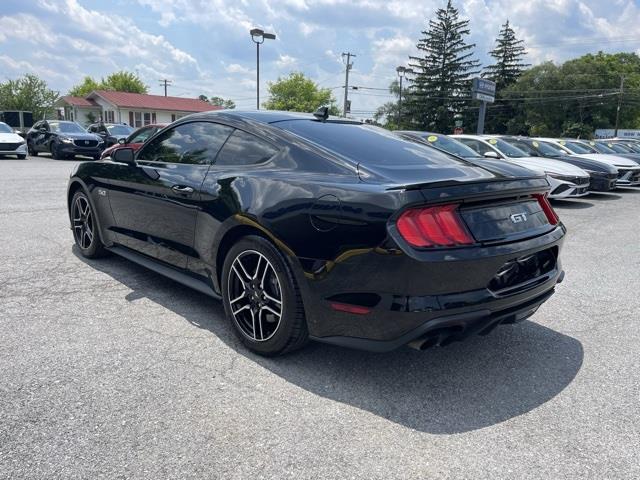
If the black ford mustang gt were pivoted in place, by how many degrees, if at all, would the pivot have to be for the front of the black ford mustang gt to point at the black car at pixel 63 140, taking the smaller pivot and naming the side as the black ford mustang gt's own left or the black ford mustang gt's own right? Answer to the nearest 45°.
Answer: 0° — it already faces it

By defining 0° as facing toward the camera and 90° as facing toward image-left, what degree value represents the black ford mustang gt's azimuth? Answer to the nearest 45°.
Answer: approximately 135°

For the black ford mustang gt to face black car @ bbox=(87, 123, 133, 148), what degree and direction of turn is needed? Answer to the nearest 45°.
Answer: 0° — it already faces it

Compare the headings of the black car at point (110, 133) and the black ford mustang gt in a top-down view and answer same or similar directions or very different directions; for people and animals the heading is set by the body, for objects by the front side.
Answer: very different directions

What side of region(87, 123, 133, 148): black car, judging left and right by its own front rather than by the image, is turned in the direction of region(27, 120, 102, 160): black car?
right

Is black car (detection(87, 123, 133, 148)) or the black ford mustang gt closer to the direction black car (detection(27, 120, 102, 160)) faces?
the black ford mustang gt

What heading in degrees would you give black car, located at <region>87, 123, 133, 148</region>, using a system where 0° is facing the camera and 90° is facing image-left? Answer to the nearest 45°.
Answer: approximately 315°

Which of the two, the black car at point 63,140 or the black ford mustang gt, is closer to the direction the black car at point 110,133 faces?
the black ford mustang gt

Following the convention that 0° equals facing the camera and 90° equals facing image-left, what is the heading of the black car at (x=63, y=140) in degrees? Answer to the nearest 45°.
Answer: approximately 315°
